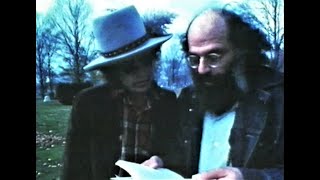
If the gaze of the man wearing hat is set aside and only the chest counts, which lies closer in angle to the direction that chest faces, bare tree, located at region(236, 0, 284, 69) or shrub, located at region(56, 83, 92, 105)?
the bare tree

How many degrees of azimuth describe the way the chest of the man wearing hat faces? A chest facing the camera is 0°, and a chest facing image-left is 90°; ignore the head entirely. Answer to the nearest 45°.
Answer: approximately 315°

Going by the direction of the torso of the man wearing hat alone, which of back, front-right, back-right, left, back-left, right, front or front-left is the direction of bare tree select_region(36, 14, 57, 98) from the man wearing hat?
back-right
